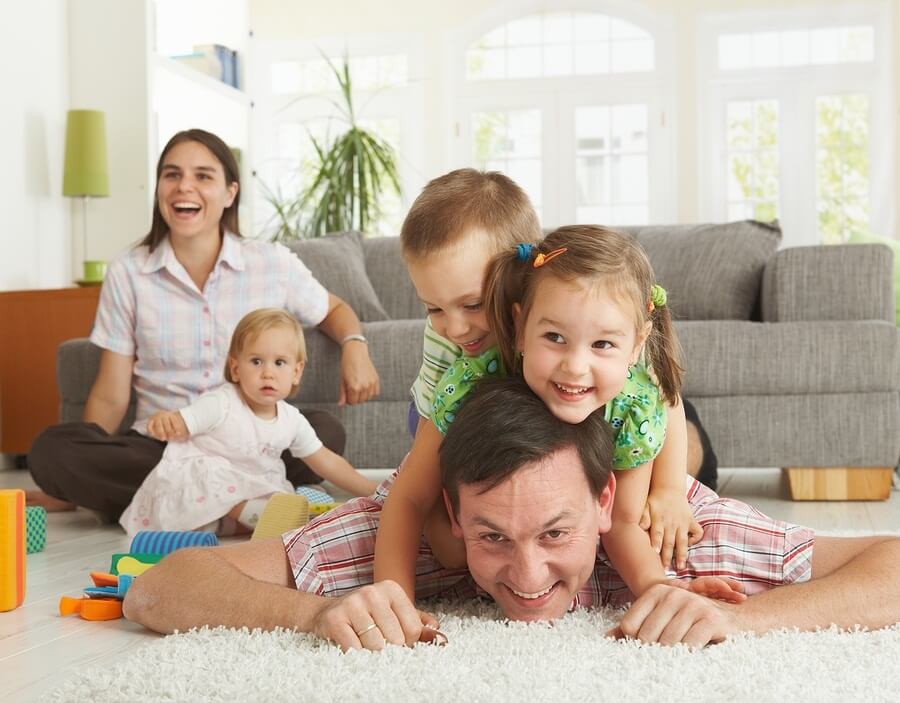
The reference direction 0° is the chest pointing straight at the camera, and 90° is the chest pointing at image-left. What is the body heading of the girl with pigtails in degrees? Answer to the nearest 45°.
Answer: approximately 0°

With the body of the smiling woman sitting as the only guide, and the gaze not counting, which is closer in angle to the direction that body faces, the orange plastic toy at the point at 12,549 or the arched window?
the orange plastic toy

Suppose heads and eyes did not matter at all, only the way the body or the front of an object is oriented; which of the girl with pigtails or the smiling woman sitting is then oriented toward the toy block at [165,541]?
the smiling woman sitting

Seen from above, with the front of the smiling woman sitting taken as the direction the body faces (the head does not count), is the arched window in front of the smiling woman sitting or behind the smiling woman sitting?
behind

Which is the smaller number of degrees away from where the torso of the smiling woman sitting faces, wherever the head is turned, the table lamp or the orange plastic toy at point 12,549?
the orange plastic toy

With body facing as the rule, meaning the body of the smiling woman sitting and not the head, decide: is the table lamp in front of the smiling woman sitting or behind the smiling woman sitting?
behind

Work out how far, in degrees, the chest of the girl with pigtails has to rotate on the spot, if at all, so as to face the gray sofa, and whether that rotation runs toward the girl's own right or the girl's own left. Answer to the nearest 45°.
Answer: approximately 180°
